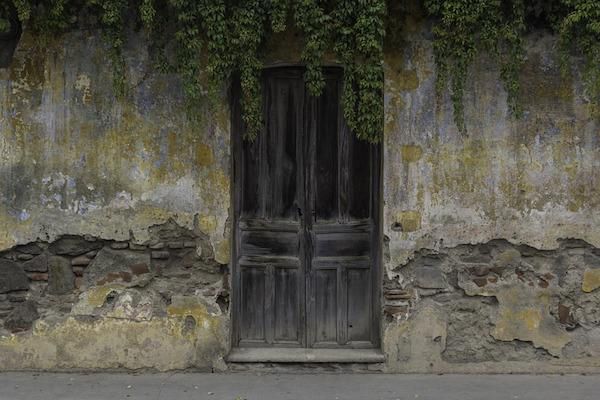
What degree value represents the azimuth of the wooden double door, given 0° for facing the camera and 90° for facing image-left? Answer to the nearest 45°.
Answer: approximately 0°
